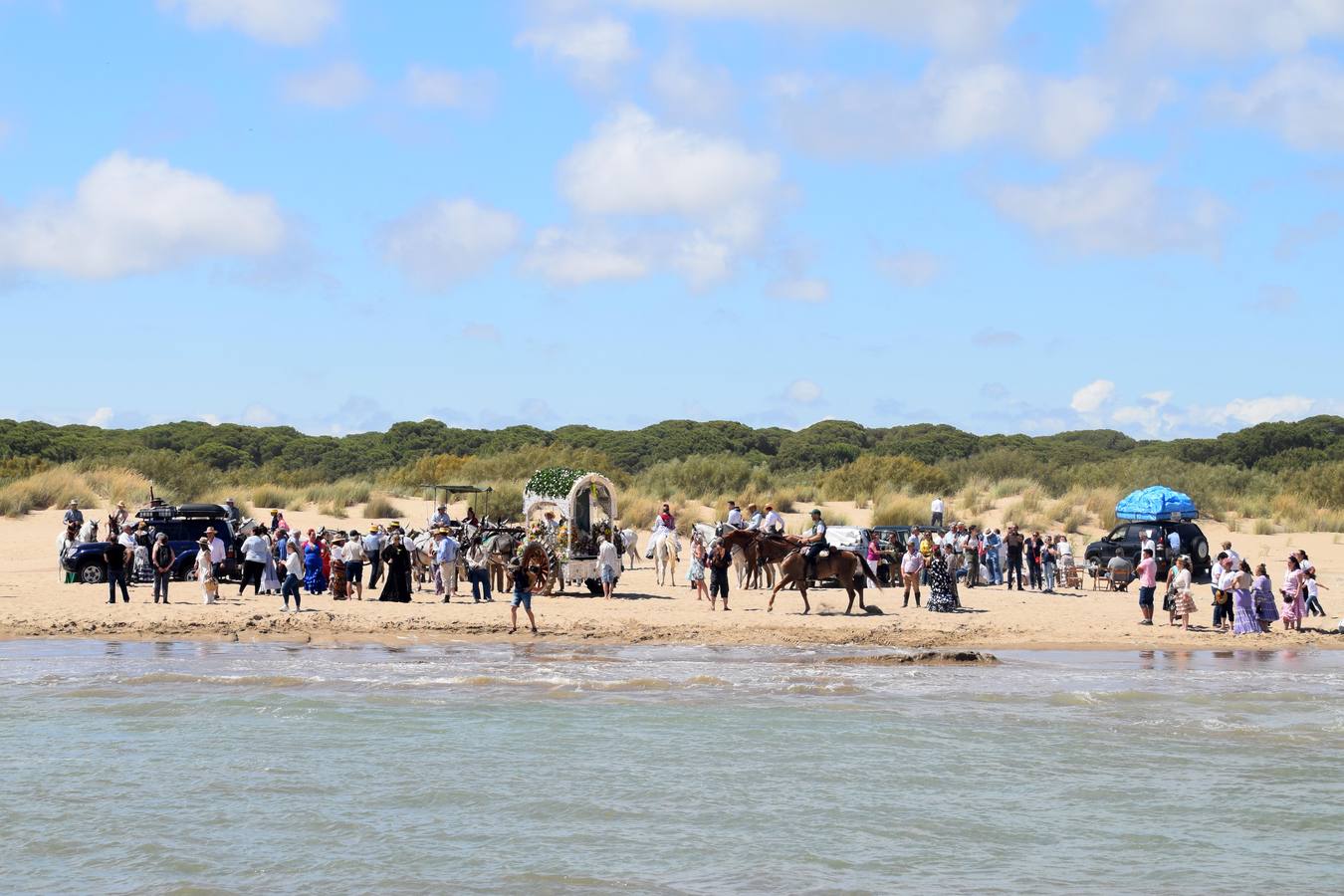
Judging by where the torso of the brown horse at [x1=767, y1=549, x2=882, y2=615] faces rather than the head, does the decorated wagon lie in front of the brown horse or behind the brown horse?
in front

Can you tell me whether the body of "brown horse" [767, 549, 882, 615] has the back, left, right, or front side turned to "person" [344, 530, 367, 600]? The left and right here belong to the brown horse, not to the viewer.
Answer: front

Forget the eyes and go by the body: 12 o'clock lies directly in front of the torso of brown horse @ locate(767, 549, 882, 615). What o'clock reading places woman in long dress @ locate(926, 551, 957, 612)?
The woman in long dress is roughly at 5 o'clock from the brown horse.

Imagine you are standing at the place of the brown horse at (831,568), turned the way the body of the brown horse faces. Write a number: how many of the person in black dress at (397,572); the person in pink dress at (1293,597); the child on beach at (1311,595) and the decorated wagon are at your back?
2

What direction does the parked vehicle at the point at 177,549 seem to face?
to the viewer's left

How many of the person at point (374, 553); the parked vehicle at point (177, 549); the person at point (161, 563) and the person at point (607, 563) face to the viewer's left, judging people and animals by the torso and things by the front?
1

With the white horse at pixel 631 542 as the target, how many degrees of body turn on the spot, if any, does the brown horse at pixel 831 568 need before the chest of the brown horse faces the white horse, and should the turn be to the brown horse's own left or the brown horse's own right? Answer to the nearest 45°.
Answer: approximately 45° to the brown horse's own right
